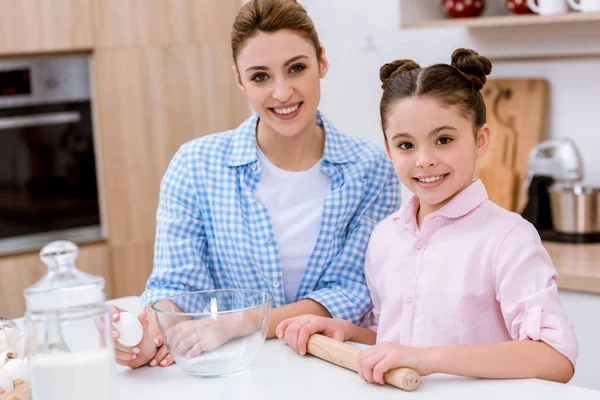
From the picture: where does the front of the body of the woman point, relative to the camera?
toward the camera

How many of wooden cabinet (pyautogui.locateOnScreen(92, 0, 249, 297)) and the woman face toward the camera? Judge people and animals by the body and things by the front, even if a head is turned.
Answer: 2

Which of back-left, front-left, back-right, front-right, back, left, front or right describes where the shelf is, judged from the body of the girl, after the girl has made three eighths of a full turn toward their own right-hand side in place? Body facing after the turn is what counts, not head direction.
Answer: front

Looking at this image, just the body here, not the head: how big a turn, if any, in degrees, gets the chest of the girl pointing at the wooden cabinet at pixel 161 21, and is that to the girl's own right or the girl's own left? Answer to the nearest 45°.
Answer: approximately 90° to the girl's own right

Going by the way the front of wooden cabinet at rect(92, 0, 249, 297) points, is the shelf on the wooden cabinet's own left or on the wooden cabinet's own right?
on the wooden cabinet's own left

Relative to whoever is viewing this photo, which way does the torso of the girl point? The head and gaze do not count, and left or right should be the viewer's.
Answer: facing the viewer and to the left of the viewer

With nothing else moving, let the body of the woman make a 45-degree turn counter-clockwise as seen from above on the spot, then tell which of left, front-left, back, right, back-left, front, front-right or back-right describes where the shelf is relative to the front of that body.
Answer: left

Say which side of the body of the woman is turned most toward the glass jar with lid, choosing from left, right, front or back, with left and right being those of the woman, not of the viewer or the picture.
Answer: front

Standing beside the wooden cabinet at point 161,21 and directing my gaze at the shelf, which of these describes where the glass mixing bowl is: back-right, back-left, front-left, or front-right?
front-right

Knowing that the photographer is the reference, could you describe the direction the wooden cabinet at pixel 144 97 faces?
facing the viewer

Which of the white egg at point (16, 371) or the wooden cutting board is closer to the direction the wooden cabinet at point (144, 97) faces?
the white egg

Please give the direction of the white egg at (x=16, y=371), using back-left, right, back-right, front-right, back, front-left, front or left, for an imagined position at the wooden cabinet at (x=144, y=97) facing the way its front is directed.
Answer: front

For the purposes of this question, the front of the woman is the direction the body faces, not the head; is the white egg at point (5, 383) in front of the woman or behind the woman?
in front
